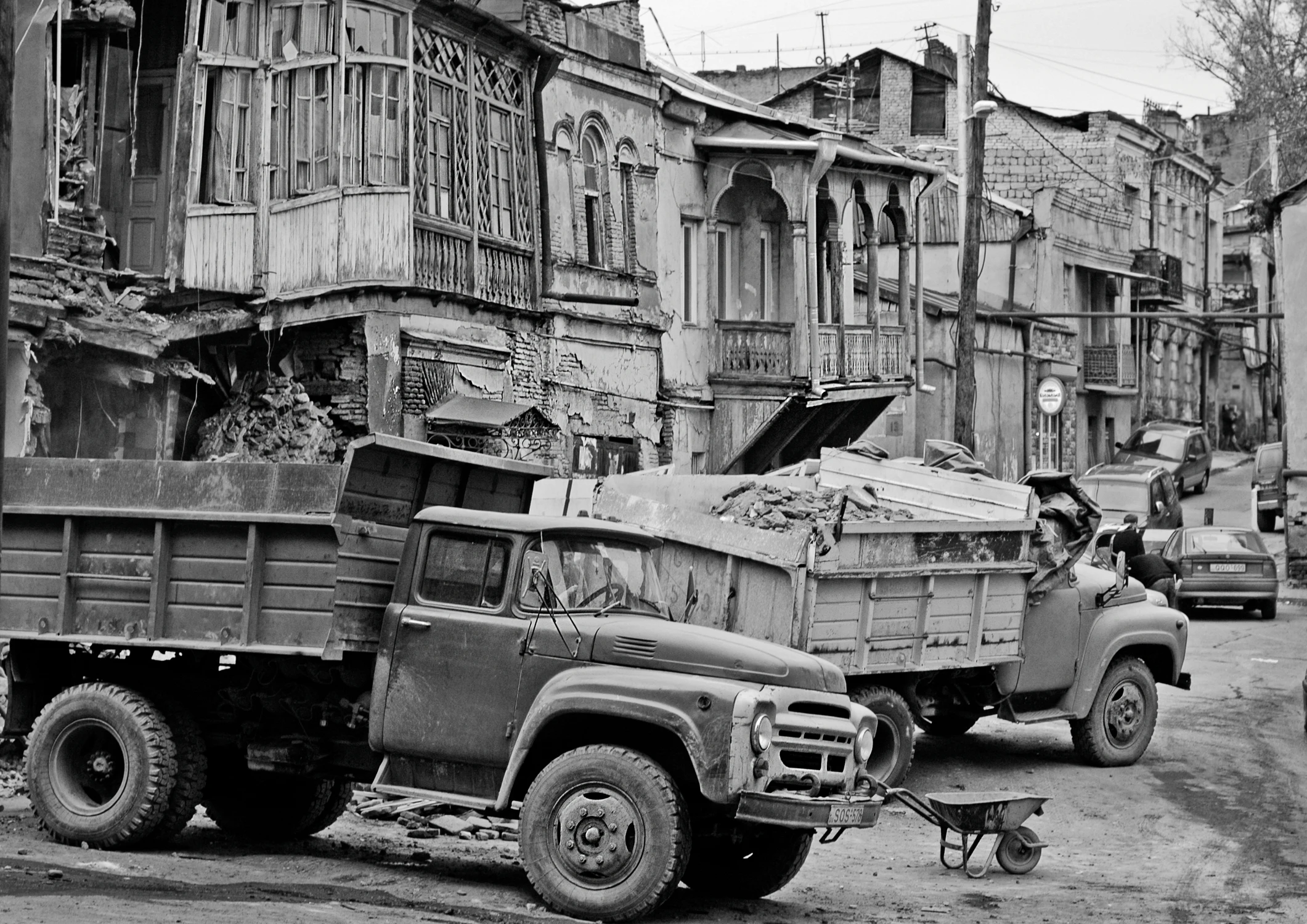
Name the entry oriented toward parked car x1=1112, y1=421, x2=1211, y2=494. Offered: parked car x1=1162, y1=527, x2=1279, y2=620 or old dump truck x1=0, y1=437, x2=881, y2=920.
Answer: parked car x1=1162, y1=527, x2=1279, y2=620

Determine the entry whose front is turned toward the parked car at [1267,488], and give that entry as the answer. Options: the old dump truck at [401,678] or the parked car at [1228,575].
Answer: the parked car at [1228,575]

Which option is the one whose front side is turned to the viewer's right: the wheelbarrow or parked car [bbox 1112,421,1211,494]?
the wheelbarrow

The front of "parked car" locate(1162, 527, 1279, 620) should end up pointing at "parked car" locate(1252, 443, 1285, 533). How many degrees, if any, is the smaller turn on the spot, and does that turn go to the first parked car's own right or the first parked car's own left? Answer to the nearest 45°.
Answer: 0° — it already faces it

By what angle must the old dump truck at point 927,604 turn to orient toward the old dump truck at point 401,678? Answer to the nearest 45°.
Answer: approximately 180°

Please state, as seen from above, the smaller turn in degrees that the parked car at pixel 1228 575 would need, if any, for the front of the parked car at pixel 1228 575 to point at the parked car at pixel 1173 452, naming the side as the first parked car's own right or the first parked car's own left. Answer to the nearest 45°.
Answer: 0° — it already faces it

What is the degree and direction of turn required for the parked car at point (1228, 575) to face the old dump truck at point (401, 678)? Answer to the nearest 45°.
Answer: approximately 180°

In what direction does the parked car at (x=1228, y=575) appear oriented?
away from the camera

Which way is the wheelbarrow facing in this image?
to the viewer's right
